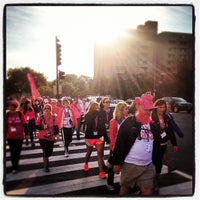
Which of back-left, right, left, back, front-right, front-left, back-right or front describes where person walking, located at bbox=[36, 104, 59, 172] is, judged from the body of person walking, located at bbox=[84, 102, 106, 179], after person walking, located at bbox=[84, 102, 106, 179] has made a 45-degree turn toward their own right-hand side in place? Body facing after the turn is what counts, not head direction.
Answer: right

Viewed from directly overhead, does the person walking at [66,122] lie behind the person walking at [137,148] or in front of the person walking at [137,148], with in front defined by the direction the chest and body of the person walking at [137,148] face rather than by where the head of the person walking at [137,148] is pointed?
behind

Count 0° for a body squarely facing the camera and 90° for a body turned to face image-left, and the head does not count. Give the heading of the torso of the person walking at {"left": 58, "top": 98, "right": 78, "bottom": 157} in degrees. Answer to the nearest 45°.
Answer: approximately 0°
